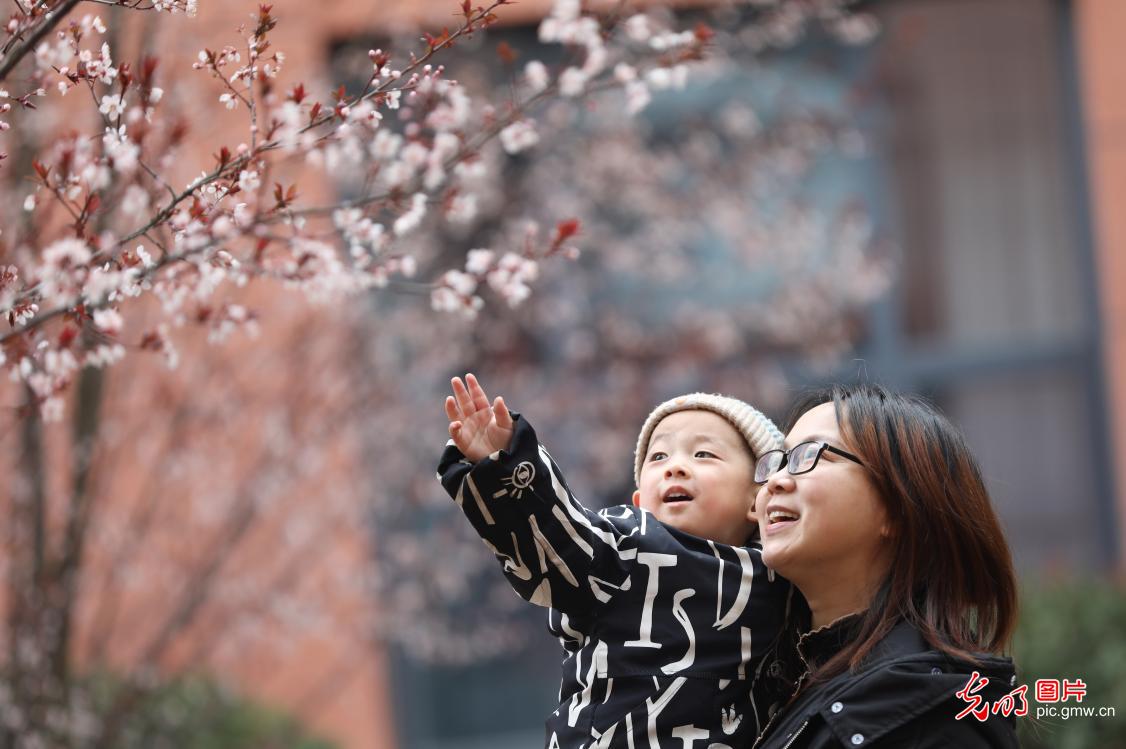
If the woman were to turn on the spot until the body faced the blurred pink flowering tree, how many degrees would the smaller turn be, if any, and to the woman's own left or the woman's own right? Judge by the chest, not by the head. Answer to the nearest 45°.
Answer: approximately 90° to the woman's own right

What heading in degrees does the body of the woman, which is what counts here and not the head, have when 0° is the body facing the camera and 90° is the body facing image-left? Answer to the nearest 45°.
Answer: approximately 45°
